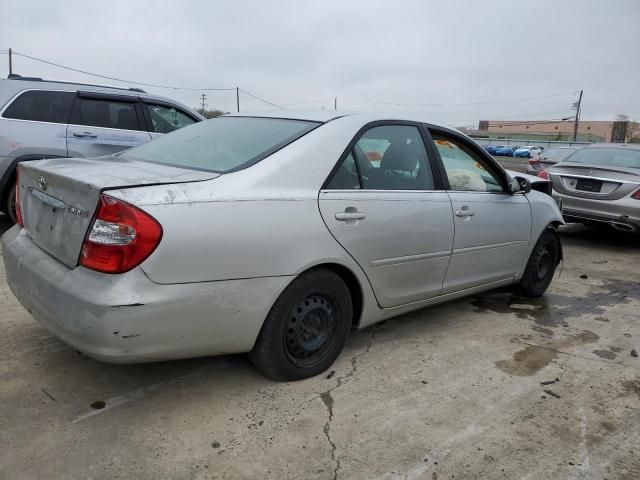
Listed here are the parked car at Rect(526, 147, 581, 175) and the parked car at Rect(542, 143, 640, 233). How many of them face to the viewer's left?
0

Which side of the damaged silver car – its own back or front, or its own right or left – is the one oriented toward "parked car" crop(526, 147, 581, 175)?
front

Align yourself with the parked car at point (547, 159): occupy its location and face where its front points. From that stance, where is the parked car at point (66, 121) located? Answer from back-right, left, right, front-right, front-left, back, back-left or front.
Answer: back

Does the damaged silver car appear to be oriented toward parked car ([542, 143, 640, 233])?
yes

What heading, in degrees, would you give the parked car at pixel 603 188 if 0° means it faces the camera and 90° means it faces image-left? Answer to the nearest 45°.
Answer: approximately 225°

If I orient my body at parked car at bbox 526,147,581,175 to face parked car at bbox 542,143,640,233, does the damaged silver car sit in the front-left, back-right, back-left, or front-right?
front-right

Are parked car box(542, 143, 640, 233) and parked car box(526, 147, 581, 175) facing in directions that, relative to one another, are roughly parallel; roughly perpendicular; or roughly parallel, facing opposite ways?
roughly parallel

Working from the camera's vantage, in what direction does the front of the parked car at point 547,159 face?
facing away from the viewer and to the right of the viewer

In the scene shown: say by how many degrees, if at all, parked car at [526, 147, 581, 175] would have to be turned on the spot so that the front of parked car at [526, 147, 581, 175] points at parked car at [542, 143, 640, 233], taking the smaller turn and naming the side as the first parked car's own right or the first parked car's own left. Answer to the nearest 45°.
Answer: approximately 135° to the first parked car's own right

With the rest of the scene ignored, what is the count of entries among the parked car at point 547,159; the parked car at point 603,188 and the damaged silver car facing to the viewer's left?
0

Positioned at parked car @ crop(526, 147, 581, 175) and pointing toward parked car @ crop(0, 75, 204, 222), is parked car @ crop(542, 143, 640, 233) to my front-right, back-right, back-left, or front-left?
front-left

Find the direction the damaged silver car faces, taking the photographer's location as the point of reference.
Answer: facing away from the viewer and to the right of the viewer

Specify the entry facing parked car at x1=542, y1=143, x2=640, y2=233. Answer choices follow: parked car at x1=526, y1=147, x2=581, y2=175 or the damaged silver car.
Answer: the damaged silver car

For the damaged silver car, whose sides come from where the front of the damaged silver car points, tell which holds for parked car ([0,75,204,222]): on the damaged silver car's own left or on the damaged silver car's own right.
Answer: on the damaged silver car's own left
